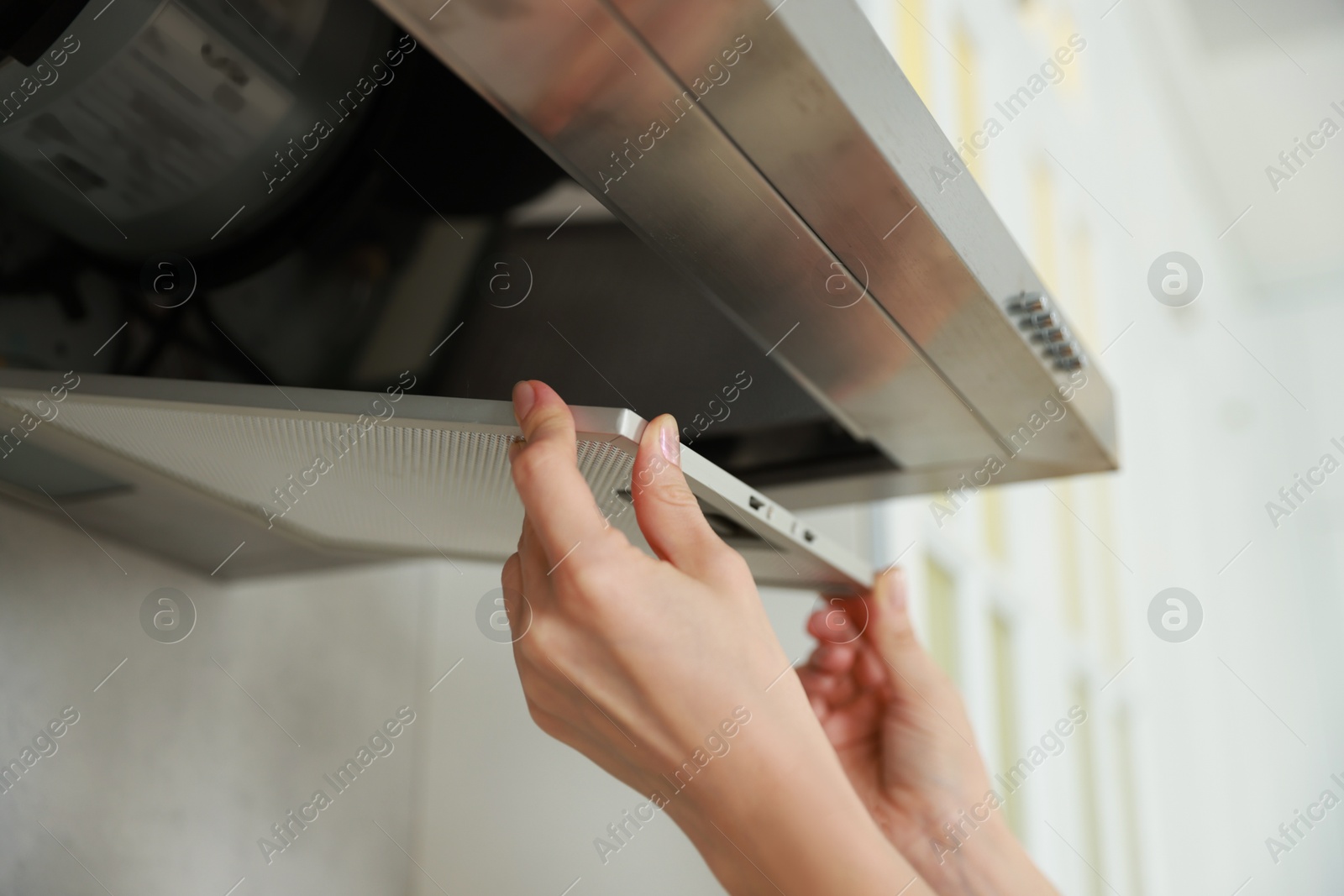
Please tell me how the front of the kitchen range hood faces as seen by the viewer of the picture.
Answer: facing the viewer and to the right of the viewer
